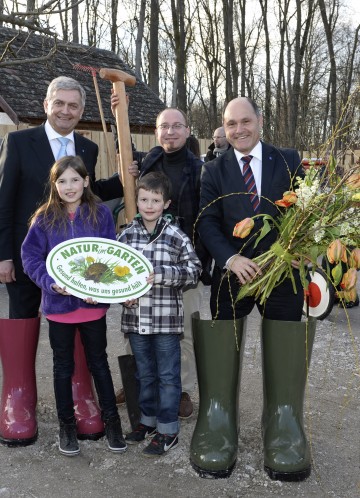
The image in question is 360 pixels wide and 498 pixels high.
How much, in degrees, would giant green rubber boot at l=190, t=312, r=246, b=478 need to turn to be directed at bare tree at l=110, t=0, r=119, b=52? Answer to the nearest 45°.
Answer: approximately 180°

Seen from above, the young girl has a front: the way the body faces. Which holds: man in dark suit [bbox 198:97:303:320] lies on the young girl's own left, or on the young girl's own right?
on the young girl's own left

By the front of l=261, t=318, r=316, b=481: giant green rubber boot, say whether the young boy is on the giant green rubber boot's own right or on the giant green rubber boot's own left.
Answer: on the giant green rubber boot's own right

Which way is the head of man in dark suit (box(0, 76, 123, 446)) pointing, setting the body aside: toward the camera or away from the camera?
toward the camera

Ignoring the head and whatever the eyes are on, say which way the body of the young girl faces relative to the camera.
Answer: toward the camera

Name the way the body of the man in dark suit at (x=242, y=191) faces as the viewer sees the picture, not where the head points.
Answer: toward the camera

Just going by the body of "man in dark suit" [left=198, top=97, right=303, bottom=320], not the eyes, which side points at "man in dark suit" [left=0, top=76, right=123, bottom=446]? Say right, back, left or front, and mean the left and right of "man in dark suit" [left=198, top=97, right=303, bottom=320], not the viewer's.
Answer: right

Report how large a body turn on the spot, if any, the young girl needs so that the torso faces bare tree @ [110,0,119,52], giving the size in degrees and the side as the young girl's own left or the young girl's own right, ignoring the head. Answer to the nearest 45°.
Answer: approximately 180°

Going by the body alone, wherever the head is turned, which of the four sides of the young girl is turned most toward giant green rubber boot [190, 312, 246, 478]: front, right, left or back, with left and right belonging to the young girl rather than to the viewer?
left

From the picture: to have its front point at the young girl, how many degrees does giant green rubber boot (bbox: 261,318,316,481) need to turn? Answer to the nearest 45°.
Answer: approximately 90° to its right
